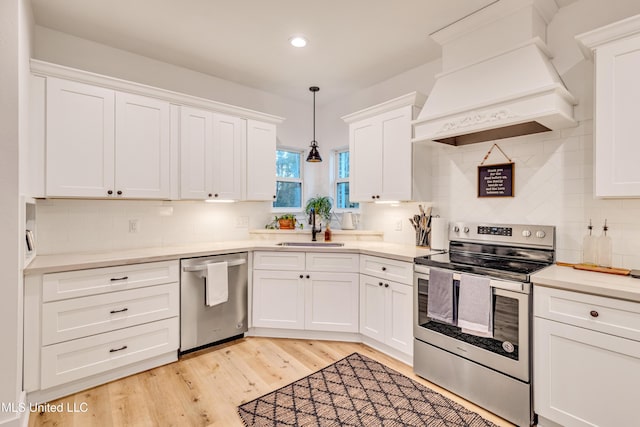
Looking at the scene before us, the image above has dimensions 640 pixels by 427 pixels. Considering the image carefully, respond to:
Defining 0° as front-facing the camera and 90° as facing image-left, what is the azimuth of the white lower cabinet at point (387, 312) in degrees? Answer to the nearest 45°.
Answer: approximately 45°

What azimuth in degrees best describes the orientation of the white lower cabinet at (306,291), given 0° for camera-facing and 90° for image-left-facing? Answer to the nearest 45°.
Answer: approximately 0°

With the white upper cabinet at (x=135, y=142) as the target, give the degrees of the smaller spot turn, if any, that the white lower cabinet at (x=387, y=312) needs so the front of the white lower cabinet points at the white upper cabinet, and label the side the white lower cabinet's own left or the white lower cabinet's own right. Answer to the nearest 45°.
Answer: approximately 45° to the white lower cabinet's own right

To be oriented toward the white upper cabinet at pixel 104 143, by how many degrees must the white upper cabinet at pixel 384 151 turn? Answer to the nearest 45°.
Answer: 0° — it already faces it

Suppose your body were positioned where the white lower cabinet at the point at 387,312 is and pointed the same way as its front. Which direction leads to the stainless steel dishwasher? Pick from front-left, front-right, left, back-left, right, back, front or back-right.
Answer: front-right

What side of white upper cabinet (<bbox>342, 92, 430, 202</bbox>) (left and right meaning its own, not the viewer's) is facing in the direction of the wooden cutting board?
left

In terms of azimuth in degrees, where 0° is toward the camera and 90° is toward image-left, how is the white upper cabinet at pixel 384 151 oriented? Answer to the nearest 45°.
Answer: approximately 45°

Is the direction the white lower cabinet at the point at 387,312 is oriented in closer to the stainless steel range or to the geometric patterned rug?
the geometric patterned rug
